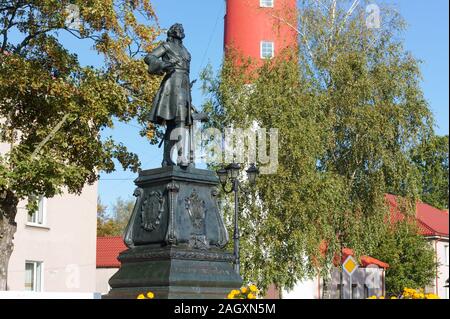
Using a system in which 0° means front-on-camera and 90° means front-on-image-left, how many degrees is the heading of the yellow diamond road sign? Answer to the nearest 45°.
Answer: approximately 0°

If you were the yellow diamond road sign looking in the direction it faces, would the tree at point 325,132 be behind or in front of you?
behind

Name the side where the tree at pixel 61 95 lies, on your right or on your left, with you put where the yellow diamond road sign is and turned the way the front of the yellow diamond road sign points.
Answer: on your right

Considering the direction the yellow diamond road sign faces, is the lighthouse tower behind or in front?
behind

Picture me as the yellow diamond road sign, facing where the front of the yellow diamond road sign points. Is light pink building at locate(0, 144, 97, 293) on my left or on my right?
on my right

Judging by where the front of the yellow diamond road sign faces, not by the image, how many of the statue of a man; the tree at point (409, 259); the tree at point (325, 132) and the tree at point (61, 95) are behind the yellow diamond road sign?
2
